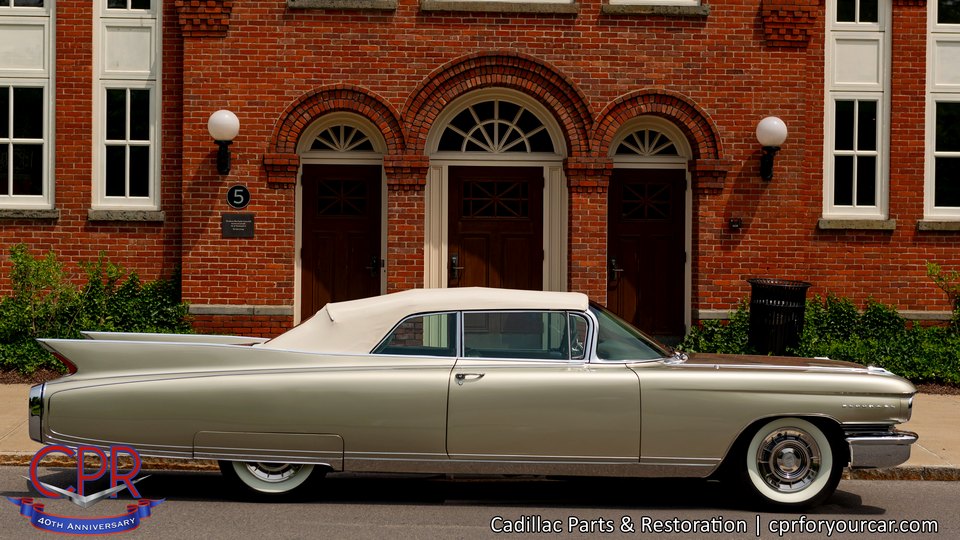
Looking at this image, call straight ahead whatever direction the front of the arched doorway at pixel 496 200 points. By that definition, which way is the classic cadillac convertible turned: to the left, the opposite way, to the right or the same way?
to the left

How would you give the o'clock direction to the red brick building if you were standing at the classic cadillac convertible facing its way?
The red brick building is roughly at 9 o'clock from the classic cadillac convertible.

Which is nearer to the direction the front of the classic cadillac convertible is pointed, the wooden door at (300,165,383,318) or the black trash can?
the black trash can

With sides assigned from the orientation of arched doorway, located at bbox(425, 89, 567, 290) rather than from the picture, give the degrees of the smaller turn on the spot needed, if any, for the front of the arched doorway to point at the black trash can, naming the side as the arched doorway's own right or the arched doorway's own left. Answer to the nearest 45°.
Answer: approximately 45° to the arched doorway's own left

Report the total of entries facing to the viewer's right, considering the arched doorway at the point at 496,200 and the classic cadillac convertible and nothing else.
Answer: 1

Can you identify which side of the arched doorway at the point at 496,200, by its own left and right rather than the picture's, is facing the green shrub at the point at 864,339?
left

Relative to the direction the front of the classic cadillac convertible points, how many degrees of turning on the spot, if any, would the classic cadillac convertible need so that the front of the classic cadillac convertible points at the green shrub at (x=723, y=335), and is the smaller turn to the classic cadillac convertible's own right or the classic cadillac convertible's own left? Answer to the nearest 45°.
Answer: approximately 45° to the classic cadillac convertible's own left

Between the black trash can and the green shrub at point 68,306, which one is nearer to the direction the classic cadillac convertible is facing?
the black trash can

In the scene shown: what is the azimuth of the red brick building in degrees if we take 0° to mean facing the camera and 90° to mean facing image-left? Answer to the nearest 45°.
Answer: approximately 0°

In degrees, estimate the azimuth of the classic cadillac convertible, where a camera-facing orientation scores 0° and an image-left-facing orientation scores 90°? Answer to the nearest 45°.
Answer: approximately 270°

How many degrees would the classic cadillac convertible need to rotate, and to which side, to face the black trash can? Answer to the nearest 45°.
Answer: approximately 45° to its left

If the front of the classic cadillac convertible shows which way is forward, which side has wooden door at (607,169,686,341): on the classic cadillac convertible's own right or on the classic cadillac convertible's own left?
on the classic cadillac convertible's own left

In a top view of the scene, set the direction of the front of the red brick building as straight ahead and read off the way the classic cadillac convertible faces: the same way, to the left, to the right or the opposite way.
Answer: to the left

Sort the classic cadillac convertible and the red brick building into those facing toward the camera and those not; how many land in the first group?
1
